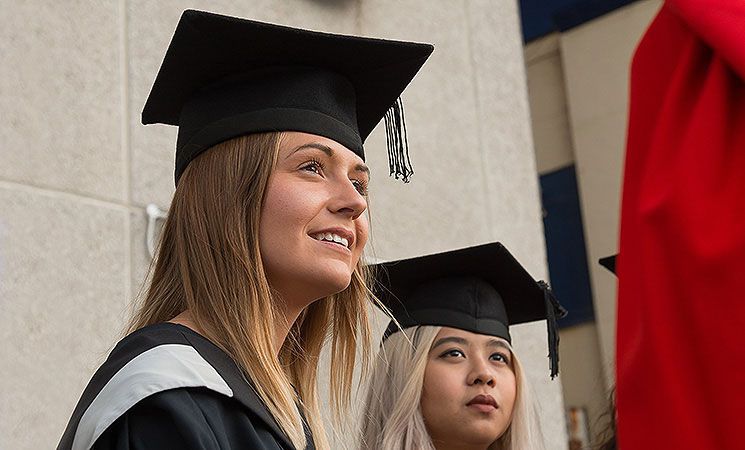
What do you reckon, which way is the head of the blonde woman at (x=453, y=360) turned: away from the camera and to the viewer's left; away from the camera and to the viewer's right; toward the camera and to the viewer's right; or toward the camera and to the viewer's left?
toward the camera and to the viewer's right

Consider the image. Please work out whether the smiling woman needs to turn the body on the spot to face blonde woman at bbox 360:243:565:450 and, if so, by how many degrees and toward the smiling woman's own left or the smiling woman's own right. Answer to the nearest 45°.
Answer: approximately 90° to the smiling woman's own left

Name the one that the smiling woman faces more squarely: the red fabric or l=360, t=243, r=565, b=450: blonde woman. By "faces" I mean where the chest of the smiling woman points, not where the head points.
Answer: the red fabric

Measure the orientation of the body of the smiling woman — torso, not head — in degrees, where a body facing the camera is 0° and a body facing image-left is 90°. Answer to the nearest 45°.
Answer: approximately 315°
